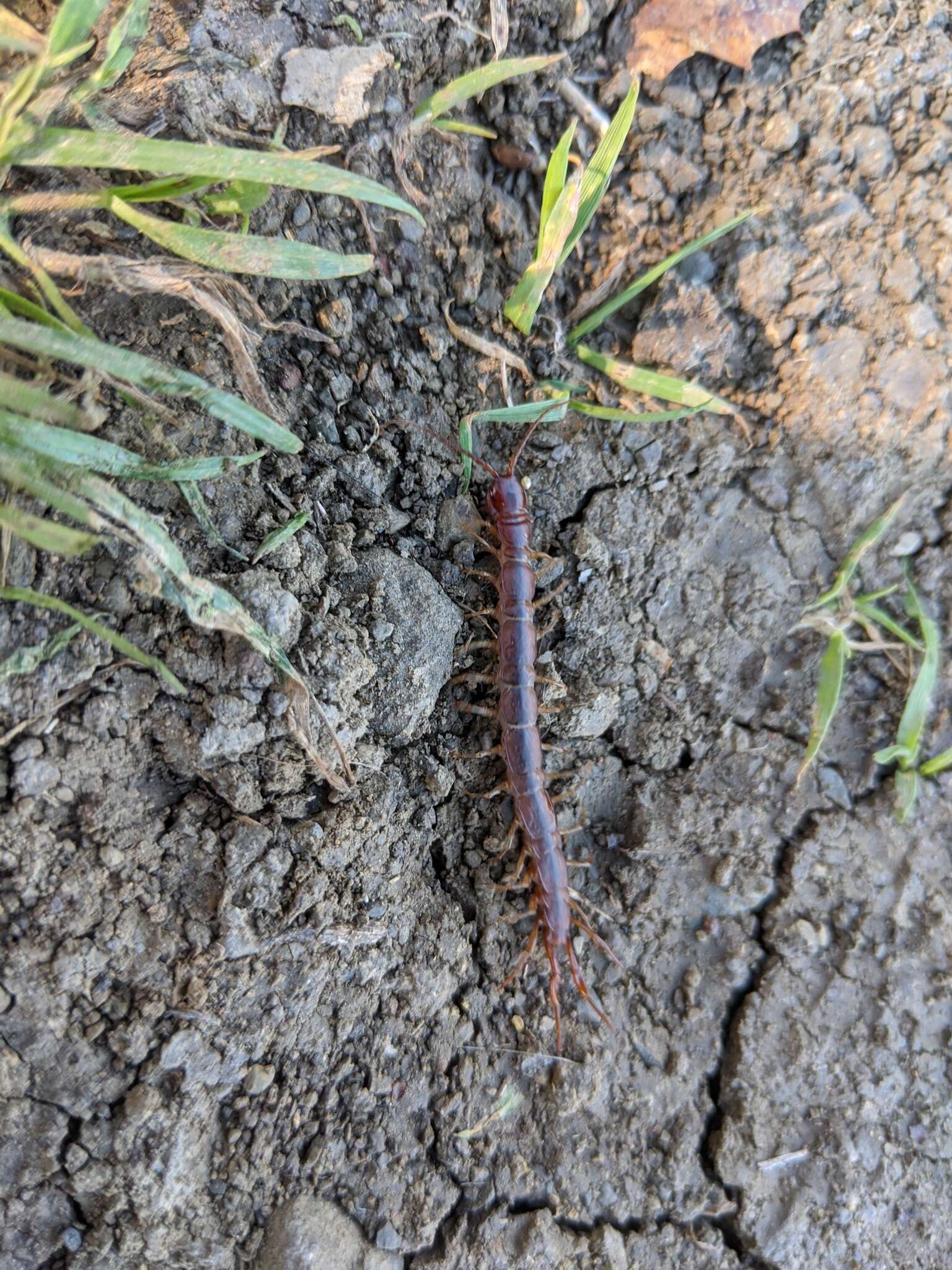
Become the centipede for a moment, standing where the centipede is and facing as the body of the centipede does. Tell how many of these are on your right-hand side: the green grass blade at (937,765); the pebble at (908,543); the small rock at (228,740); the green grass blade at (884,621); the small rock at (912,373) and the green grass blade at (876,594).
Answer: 5

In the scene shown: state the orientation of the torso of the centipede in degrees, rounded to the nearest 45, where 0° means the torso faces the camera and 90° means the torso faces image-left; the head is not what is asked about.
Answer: approximately 180°

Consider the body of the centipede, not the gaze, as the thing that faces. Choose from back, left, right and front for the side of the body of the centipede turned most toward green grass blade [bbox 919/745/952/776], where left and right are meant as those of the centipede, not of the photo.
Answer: right

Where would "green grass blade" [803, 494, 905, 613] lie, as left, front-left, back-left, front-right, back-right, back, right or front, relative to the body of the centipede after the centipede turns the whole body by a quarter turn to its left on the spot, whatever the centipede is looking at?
back

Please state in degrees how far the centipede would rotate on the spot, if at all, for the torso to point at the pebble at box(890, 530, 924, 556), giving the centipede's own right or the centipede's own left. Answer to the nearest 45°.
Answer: approximately 90° to the centipede's own right

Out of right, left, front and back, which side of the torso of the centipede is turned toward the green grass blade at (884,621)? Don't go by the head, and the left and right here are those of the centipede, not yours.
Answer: right
